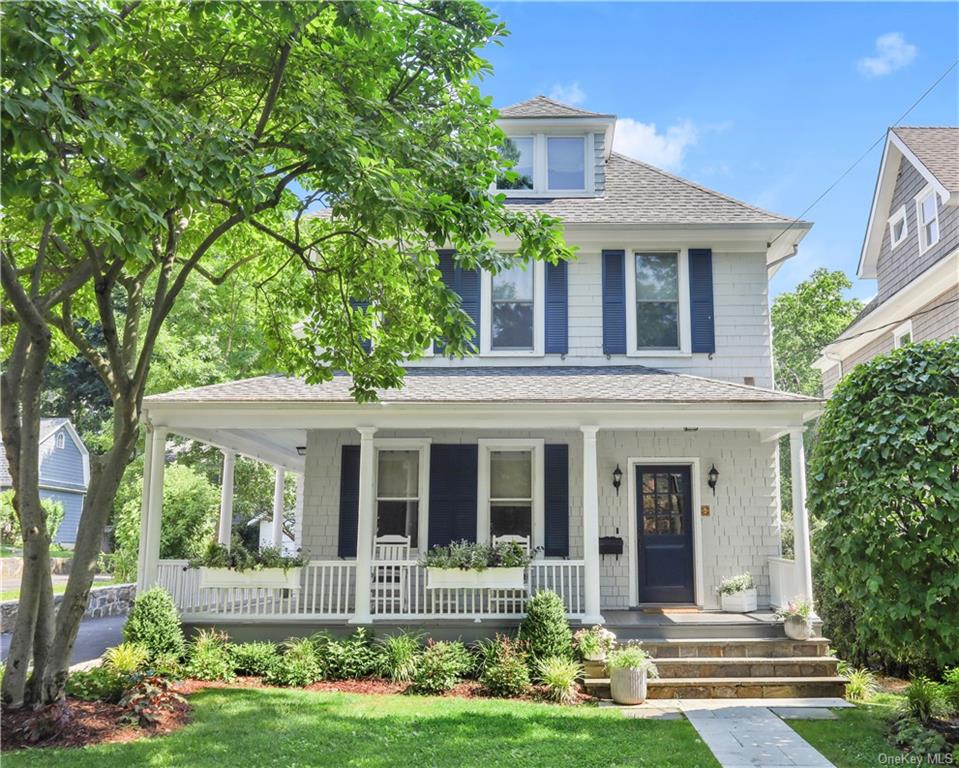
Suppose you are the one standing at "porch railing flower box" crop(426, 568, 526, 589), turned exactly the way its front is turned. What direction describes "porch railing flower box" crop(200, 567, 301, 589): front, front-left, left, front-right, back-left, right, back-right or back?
right

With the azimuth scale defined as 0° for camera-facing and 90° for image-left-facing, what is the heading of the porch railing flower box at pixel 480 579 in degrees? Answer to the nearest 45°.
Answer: approximately 0°

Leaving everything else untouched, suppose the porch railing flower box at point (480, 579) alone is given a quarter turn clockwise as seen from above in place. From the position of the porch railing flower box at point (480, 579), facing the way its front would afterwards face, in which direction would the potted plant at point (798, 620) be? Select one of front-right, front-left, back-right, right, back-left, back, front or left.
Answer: back

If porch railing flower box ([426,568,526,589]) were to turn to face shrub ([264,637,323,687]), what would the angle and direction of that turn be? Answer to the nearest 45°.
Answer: approximately 90° to its right

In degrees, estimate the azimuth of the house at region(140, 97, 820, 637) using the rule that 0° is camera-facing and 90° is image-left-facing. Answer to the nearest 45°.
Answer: approximately 0°

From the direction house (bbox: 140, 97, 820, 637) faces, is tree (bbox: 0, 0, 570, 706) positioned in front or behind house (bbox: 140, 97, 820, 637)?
in front

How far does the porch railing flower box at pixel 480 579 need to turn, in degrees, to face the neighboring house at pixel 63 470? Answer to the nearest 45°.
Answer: approximately 135° to its right

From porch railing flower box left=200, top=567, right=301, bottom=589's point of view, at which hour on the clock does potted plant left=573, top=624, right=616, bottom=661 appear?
The potted plant is roughly at 10 o'clock from the porch railing flower box.

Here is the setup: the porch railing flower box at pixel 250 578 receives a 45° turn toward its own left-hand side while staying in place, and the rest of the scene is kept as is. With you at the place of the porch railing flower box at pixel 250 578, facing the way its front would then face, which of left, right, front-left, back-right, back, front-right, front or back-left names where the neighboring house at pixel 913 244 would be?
front-left

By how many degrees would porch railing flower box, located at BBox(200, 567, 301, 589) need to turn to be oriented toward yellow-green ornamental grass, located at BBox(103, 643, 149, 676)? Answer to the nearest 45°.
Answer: approximately 45° to its right

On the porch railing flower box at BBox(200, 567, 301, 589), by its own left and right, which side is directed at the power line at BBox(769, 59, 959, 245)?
left

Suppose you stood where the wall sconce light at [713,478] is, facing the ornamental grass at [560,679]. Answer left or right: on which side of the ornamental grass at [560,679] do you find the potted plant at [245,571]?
right

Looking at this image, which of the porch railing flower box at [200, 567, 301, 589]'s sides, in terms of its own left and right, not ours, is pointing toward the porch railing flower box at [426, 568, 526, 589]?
left
